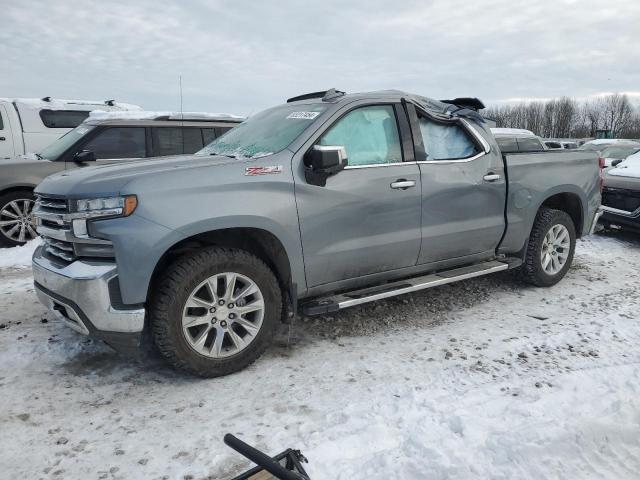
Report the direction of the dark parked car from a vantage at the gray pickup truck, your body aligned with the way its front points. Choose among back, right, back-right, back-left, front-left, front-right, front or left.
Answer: back

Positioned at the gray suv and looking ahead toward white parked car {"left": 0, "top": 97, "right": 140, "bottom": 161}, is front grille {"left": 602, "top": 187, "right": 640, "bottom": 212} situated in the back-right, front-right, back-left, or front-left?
back-right

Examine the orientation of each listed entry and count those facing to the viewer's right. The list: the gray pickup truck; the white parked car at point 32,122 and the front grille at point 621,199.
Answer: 0

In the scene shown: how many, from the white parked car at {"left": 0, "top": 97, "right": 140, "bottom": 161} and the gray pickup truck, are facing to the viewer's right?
0

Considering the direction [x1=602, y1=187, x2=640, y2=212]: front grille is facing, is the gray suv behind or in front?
in front

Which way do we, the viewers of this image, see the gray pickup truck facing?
facing the viewer and to the left of the viewer

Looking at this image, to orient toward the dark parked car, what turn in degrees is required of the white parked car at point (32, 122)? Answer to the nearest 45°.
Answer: approximately 135° to its left

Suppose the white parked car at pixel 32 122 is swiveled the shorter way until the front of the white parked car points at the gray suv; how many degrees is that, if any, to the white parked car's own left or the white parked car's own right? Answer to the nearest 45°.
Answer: approximately 90° to the white parked car's own left

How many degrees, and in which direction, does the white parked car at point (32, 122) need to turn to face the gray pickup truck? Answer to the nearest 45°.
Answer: approximately 90° to its left

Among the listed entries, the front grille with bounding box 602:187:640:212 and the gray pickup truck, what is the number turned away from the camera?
0

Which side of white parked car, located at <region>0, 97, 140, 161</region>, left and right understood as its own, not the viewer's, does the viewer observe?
left
